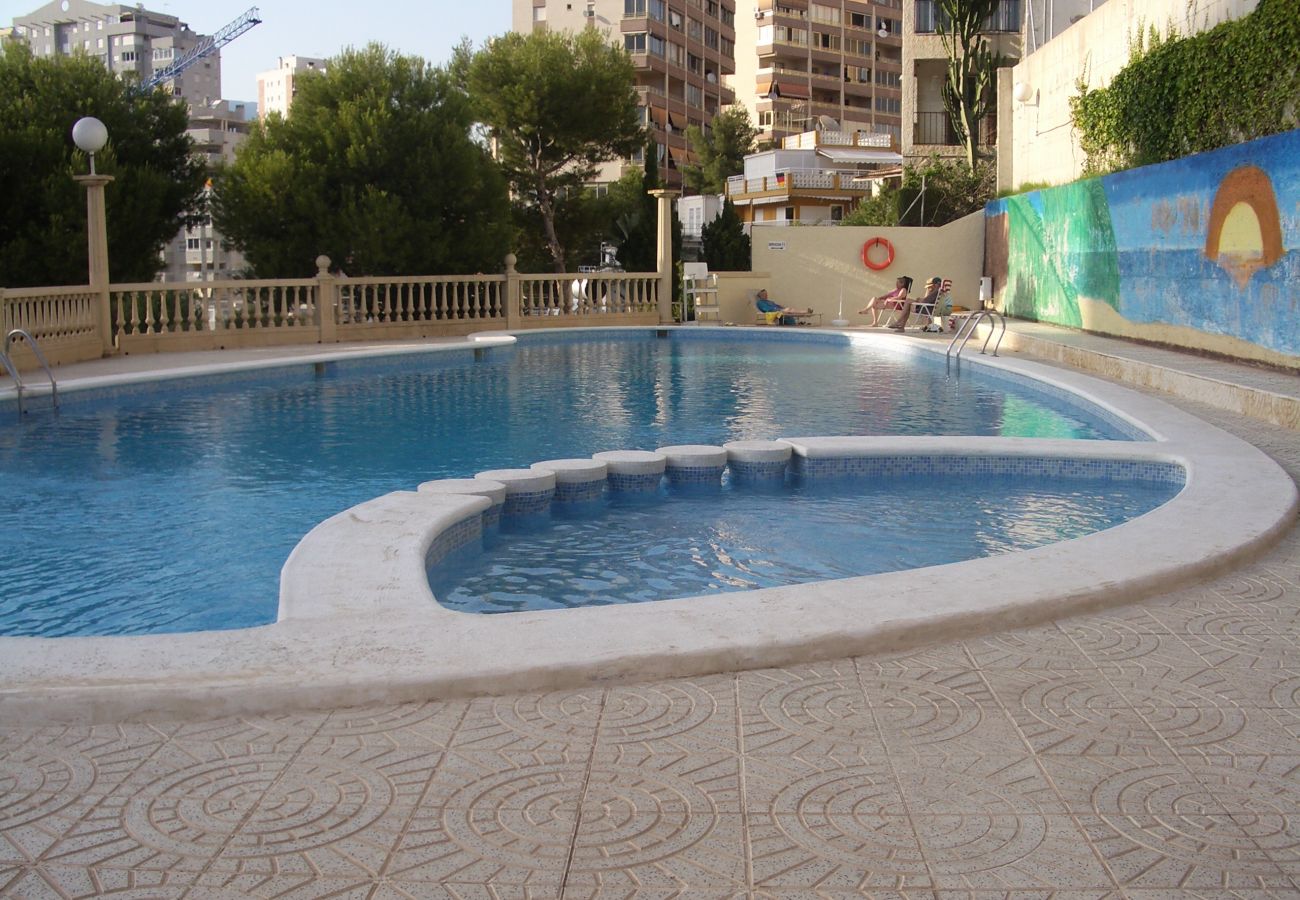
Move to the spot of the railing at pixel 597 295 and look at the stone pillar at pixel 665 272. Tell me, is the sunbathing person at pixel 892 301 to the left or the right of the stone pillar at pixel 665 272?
right

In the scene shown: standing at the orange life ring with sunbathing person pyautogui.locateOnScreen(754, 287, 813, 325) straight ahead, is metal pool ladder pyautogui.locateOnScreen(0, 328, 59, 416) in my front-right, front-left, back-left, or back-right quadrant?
front-left

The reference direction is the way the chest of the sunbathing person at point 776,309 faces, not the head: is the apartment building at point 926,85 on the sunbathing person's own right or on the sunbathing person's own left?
on the sunbathing person's own left

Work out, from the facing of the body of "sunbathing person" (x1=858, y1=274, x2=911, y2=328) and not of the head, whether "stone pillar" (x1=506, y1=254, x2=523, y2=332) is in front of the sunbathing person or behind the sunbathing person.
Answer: in front

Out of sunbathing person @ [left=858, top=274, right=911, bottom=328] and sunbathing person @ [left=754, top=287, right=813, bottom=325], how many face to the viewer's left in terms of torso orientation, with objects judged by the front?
1

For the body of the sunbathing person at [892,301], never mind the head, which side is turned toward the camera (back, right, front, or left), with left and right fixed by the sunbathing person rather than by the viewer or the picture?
left

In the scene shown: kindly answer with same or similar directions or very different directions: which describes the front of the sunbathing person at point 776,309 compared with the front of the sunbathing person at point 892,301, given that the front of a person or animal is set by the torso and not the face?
very different directions

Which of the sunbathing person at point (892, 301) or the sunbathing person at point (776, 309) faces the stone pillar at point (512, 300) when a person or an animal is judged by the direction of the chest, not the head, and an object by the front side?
the sunbathing person at point (892, 301)

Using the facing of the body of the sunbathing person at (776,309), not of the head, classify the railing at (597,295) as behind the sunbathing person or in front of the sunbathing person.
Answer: behind

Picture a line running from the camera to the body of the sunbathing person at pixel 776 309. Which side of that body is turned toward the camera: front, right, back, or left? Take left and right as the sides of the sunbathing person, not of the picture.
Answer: right

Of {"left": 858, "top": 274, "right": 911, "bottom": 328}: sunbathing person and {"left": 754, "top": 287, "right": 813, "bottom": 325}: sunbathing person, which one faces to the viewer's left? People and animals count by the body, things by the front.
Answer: {"left": 858, "top": 274, "right": 911, "bottom": 328}: sunbathing person

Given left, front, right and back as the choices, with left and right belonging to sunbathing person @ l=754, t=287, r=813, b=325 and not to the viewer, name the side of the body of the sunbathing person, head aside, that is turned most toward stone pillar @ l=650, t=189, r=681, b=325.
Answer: back

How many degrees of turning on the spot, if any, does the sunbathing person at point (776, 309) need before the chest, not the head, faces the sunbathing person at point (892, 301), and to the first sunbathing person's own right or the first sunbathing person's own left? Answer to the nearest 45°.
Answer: approximately 45° to the first sunbathing person's own right

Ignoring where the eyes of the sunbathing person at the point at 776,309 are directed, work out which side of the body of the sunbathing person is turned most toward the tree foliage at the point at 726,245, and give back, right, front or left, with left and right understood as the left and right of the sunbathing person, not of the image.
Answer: left

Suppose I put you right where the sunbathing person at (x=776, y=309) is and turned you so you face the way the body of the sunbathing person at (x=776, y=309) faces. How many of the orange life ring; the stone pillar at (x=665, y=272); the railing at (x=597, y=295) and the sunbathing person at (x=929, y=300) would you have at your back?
2
